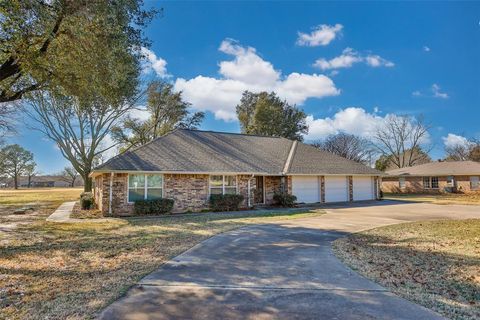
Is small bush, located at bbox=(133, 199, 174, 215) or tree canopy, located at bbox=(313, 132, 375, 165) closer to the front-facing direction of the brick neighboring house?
the small bush

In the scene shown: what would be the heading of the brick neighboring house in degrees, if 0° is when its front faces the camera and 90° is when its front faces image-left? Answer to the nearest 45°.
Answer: approximately 0°

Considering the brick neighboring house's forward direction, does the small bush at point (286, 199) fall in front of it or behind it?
in front

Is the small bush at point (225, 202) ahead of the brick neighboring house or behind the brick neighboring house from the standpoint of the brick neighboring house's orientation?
ahead

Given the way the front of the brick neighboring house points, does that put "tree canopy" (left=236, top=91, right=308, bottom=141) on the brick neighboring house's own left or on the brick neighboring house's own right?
on the brick neighboring house's own right
